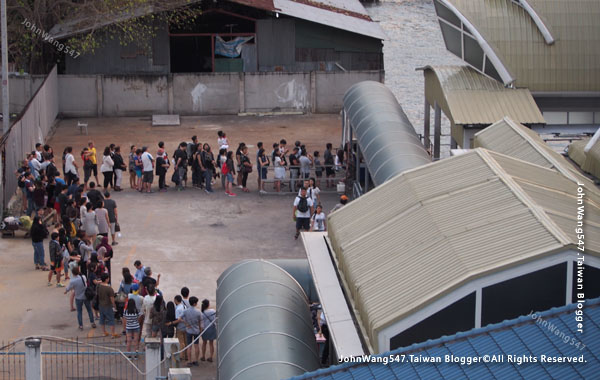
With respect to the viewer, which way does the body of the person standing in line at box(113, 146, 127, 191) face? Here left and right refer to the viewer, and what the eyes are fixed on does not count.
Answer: facing to the right of the viewer

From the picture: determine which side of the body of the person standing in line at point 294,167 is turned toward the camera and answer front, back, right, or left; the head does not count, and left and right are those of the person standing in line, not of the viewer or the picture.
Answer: right

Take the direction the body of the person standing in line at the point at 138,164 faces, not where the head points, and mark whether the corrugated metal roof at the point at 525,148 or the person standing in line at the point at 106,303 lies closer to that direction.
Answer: the corrugated metal roof

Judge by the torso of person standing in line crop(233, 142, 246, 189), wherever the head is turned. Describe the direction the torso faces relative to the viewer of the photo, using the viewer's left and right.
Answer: facing to the right of the viewer

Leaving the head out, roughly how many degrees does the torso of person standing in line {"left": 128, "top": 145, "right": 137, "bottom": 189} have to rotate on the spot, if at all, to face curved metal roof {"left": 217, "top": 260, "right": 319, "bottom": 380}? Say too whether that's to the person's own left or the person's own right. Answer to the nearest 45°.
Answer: approximately 90° to the person's own right

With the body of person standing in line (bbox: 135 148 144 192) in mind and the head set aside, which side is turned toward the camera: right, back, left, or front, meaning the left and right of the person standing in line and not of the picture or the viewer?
right

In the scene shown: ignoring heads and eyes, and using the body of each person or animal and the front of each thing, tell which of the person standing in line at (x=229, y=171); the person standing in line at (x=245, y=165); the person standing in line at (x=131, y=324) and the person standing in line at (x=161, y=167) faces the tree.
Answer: the person standing in line at (x=131, y=324)

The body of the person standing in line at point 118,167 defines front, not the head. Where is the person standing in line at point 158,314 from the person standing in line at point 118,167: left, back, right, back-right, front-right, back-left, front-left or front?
right

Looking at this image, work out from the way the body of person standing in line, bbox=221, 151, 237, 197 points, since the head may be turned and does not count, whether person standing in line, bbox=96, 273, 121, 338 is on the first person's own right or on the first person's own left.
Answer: on the first person's own right

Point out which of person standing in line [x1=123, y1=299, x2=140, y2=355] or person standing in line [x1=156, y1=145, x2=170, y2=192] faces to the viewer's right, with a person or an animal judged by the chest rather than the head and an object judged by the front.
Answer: person standing in line [x1=156, y1=145, x2=170, y2=192]

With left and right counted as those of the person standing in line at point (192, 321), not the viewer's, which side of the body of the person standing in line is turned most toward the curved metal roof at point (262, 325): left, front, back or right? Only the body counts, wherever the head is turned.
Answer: right

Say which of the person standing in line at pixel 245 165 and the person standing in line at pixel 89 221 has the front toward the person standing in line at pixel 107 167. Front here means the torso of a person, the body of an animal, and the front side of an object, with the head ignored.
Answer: the person standing in line at pixel 89 221

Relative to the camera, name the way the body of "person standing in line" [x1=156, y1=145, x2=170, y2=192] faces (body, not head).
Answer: to the viewer's right

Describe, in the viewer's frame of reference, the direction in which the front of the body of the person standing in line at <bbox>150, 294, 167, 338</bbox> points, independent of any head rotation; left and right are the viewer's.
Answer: facing away from the viewer

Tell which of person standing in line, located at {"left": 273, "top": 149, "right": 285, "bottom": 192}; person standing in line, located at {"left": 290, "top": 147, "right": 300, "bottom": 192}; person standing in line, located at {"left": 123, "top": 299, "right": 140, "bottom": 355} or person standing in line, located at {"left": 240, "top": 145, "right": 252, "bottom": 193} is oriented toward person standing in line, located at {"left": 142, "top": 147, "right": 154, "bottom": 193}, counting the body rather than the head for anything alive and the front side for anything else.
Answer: person standing in line, located at {"left": 123, "top": 299, "right": 140, "bottom": 355}

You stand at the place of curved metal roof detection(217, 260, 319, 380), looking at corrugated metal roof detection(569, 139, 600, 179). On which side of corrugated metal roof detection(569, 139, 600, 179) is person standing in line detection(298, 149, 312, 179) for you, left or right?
left

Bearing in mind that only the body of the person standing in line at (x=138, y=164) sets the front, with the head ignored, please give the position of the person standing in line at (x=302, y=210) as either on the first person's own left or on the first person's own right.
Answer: on the first person's own right

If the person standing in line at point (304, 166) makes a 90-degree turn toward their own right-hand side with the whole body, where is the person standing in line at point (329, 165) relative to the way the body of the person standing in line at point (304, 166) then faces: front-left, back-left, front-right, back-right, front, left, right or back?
front-left

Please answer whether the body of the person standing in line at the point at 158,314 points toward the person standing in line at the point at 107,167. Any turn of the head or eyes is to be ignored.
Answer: yes
